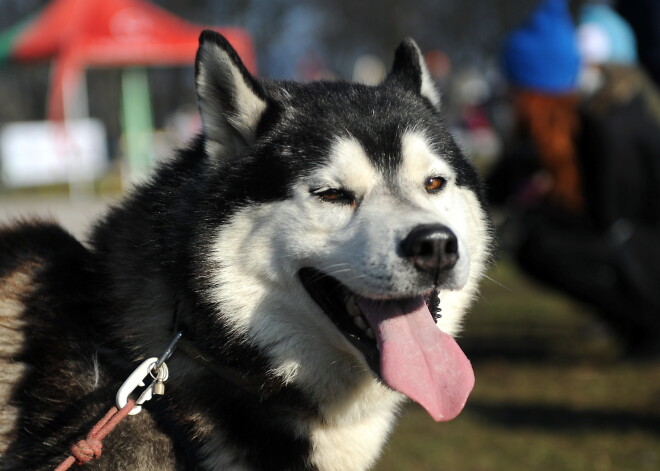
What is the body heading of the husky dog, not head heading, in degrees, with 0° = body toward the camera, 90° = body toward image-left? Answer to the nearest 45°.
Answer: approximately 315°

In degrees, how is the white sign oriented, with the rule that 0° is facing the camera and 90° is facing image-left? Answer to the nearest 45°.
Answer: approximately 0°

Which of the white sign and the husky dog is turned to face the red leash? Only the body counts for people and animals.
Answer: the white sign

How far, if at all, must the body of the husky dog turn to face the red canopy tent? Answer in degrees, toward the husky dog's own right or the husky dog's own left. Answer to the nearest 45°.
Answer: approximately 135° to the husky dog's own left

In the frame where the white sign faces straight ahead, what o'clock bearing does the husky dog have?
The husky dog is roughly at 12 o'clock from the white sign.
